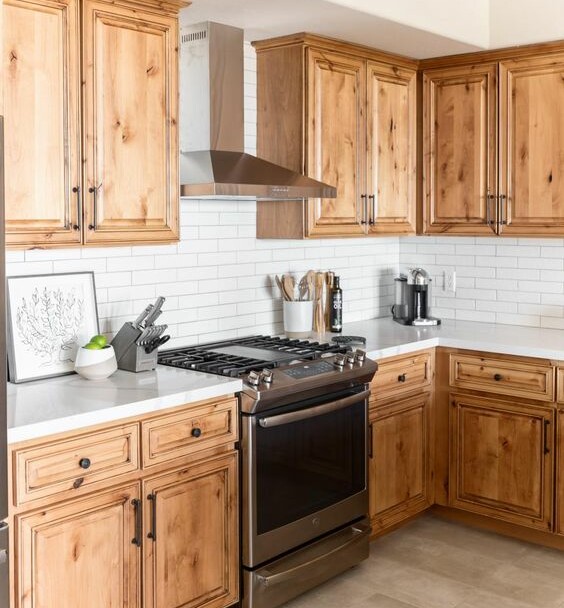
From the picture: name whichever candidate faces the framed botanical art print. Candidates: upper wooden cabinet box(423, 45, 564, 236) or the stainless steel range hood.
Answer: the upper wooden cabinet

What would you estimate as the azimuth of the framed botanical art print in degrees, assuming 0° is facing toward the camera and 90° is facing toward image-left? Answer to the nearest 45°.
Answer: approximately 315°

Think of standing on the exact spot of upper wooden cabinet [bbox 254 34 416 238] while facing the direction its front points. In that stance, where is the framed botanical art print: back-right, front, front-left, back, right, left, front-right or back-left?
right

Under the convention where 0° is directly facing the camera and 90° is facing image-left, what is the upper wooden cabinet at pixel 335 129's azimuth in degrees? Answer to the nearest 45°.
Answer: approximately 315°

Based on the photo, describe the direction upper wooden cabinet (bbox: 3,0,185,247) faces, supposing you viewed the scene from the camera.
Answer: facing the viewer and to the right of the viewer

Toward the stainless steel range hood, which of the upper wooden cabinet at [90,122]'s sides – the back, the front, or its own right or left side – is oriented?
left

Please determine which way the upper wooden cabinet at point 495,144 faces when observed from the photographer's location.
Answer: facing the viewer and to the left of the viewer

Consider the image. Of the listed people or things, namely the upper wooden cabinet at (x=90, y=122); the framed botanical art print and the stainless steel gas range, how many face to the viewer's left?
0

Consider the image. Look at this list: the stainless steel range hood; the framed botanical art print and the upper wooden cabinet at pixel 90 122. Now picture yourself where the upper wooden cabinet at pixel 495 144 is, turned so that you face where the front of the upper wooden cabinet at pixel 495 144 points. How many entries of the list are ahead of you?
3
